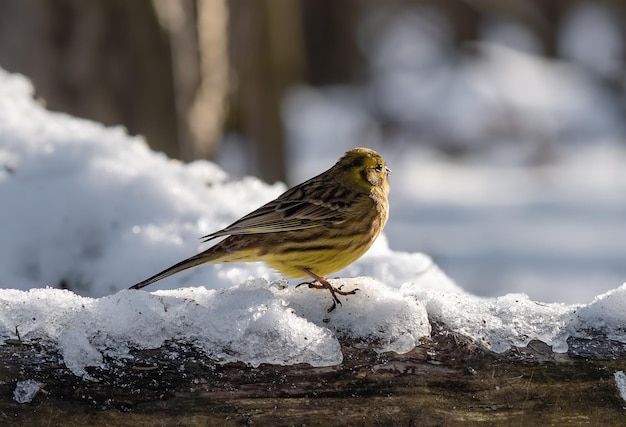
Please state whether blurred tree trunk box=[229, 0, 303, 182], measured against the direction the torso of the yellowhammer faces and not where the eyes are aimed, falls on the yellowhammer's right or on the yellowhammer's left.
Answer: on the yellowhammer's left

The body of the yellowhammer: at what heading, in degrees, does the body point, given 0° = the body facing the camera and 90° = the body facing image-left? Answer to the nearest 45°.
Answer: approximately 270°

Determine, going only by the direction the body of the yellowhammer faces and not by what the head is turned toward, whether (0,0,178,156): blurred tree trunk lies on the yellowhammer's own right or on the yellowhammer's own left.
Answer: on the yellowhammer's own left

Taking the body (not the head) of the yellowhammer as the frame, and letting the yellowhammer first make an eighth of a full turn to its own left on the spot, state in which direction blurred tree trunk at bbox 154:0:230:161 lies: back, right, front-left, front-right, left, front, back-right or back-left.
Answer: front-left
